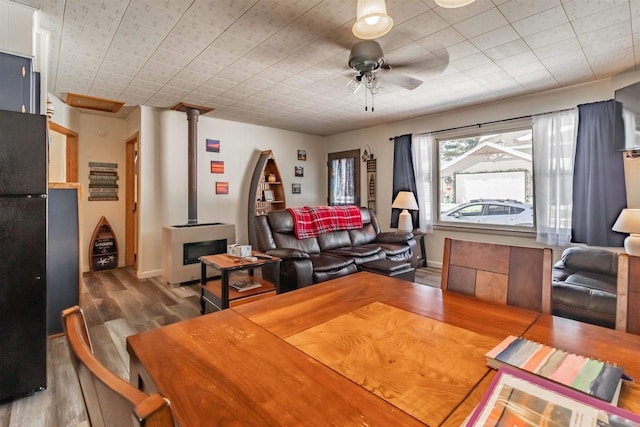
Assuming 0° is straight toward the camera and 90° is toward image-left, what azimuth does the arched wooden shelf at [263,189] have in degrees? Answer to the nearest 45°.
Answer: approximately 315°

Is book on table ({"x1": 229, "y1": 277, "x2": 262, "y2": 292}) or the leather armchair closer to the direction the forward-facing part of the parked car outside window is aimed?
the book on table

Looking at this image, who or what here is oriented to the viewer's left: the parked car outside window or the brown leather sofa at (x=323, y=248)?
the parked car outside window

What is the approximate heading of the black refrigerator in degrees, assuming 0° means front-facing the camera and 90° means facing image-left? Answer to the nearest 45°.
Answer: approximately 315°

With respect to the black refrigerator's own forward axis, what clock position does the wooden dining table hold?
The wooden dining table is roughly at 1 o'clock from the black refrigerator.

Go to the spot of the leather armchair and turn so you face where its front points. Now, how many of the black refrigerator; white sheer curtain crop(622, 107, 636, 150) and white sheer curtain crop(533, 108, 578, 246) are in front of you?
1

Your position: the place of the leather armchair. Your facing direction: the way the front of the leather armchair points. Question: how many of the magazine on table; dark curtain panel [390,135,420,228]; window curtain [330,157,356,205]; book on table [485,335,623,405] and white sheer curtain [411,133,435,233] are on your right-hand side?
3
